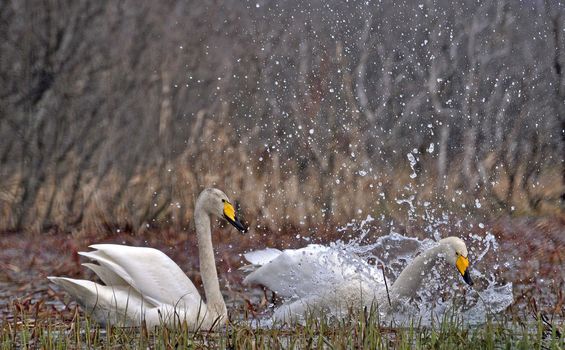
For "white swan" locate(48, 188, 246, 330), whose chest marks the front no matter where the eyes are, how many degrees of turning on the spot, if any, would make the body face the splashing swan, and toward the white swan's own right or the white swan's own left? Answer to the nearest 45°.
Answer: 0° — it already faces it

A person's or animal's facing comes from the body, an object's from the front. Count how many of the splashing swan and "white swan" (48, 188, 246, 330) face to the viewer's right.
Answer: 2

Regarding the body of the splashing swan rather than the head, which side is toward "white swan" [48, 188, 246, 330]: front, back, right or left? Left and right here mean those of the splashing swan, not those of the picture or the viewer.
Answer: back

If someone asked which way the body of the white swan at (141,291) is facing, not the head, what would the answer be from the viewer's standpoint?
to the viewer's right

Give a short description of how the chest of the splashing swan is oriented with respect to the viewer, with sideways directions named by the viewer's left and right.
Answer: facing to the right of the viewer
